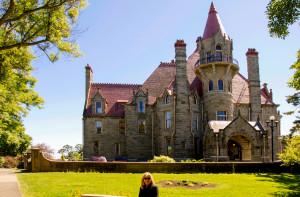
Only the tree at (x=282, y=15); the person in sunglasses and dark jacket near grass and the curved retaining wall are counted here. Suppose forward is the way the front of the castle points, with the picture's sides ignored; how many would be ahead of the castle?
3

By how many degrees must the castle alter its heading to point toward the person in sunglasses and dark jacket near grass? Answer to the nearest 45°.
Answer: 0° — it already faces them

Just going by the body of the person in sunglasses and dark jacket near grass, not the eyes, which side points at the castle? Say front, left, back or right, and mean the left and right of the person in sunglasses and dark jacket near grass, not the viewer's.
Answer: back

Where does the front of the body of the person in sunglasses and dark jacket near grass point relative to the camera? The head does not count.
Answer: toward the camera

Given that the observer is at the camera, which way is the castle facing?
facing the viewer

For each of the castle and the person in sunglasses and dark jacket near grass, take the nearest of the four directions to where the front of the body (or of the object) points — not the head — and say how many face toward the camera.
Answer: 2

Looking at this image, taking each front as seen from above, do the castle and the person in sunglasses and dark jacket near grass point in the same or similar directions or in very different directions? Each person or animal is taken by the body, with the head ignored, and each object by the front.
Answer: same or similar directions

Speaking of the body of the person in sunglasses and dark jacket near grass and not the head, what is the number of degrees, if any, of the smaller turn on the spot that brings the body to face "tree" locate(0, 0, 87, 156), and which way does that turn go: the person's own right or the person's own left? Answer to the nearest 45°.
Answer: approximately 135° to the person's own right

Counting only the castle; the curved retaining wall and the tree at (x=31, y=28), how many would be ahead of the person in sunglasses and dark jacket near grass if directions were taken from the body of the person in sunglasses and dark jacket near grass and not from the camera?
0

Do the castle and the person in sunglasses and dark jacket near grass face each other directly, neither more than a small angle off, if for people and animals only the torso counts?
no
